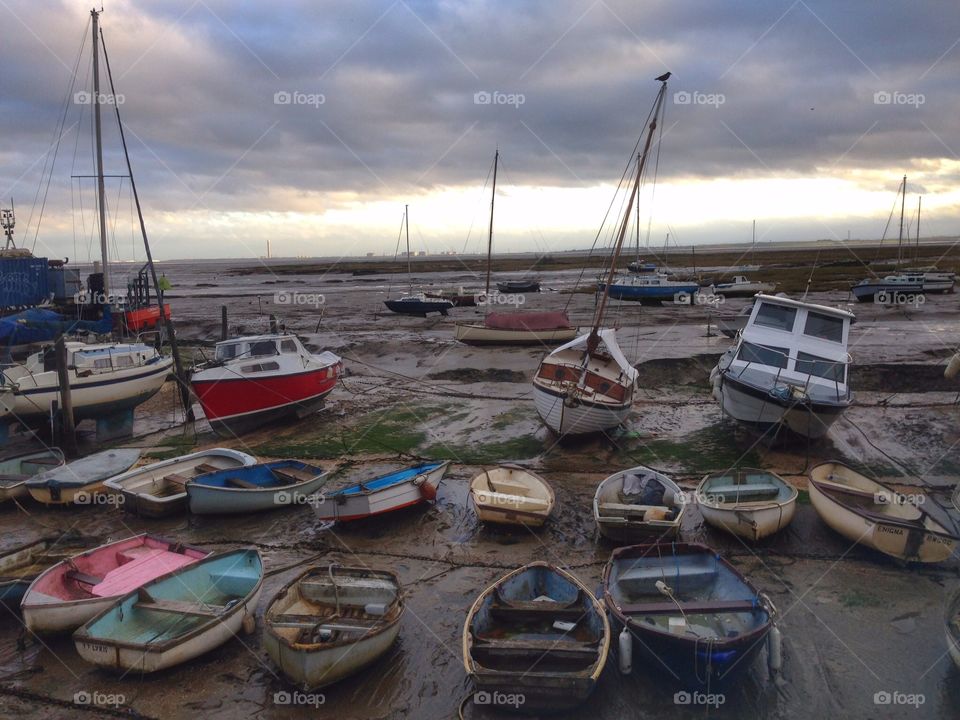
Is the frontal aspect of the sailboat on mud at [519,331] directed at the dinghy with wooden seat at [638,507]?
no

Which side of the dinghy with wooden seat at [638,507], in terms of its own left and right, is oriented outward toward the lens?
back

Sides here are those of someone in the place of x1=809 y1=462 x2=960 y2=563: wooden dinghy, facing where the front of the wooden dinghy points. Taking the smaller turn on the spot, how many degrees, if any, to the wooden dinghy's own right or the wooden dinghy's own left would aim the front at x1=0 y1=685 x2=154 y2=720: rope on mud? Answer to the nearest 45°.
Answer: approximately 90° to the wooden dinghy's own left

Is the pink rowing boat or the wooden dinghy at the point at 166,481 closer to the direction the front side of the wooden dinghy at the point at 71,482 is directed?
the wooden dinghy

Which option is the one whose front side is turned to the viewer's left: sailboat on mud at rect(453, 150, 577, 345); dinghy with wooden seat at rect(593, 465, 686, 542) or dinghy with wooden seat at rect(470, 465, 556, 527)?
the sailboat on mud

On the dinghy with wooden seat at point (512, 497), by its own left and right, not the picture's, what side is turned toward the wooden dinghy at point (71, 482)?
left

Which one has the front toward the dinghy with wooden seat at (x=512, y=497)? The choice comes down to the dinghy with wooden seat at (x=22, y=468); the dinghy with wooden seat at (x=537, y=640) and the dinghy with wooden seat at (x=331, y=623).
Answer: the dinghy with wooden seat at (x=537, y=640)

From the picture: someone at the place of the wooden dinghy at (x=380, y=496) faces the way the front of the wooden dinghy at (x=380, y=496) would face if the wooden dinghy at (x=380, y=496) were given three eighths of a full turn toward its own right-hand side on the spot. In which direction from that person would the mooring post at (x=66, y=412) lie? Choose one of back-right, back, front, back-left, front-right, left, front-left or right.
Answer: back-right

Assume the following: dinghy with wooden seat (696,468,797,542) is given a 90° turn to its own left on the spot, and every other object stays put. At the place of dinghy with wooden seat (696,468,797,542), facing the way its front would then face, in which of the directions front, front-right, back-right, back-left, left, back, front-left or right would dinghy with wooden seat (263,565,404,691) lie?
back-right

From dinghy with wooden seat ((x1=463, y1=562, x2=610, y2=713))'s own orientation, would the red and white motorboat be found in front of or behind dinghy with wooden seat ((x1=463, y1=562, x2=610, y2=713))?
in front

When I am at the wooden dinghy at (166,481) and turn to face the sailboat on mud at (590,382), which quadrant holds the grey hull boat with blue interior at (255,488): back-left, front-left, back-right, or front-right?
front-right

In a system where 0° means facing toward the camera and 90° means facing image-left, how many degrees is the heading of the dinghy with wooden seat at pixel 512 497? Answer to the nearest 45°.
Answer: approximately 180°

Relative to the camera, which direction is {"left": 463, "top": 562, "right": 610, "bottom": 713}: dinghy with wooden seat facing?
away from the camera

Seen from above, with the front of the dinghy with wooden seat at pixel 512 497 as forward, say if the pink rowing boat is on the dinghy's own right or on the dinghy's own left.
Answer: on the dinghy's own left

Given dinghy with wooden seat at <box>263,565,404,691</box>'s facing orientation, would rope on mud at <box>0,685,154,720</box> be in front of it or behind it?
in front

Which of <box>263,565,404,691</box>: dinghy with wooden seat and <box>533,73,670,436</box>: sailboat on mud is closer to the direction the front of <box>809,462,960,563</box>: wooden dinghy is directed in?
the sailboat on mud
